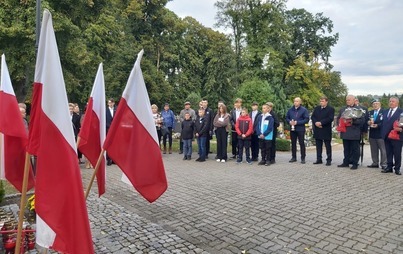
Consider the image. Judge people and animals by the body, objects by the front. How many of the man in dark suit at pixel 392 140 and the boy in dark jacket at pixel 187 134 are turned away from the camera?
0

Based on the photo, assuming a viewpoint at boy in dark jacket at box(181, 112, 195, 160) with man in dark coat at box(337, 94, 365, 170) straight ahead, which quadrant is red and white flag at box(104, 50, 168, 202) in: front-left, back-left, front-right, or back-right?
front-right

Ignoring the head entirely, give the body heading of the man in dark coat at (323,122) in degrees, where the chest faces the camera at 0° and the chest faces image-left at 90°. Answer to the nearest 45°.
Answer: approximately 45°

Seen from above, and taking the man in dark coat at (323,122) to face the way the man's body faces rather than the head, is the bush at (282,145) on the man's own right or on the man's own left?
on the man's own right

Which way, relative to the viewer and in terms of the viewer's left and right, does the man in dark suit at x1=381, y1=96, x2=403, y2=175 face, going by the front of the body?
facing the viewer and to the left of the viewer

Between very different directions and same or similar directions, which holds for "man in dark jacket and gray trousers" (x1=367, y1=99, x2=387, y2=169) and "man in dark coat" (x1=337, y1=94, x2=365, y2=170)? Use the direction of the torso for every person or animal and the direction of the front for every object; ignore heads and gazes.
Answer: same or similar directions

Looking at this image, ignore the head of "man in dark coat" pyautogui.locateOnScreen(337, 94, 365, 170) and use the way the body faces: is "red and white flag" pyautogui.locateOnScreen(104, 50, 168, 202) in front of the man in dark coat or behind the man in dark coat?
in front

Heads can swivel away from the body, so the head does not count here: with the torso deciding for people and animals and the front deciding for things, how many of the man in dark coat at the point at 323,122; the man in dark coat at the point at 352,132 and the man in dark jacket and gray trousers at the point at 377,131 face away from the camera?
0

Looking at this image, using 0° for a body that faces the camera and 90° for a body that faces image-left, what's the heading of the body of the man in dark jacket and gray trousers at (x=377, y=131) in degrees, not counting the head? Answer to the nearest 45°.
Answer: approximately 45°

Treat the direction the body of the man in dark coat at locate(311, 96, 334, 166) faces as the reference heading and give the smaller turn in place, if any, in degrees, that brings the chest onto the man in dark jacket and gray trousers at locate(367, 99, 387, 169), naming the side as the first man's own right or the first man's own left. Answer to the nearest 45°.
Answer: approximately 135° to the first man's own left

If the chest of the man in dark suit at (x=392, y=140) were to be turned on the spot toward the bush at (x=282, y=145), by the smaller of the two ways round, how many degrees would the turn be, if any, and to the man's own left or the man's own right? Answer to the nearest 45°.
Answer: approximately 90° to the man's own right

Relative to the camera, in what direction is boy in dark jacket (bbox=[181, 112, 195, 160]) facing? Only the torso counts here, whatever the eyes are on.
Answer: toward the camera

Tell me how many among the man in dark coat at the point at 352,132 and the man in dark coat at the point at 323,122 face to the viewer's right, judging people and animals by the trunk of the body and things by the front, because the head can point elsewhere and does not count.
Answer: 0

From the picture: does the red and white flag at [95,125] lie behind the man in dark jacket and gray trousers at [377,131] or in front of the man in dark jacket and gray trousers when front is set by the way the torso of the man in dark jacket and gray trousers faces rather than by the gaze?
in front
